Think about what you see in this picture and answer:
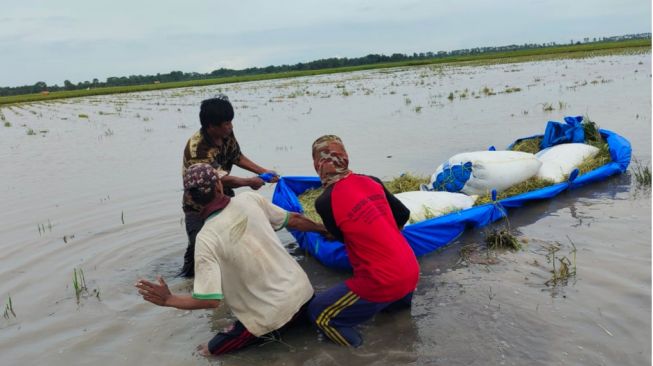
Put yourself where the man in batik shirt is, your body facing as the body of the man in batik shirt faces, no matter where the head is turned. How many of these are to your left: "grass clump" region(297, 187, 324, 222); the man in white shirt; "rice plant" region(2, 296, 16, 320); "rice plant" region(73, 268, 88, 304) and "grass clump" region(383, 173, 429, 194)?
2

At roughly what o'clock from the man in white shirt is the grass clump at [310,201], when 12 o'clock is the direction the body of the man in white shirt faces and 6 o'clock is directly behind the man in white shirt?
The grass clump is roughly at 2 o'clock from the man in white shirt.

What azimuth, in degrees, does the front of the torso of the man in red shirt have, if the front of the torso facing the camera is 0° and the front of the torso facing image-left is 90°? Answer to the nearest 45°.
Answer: approximately 135°

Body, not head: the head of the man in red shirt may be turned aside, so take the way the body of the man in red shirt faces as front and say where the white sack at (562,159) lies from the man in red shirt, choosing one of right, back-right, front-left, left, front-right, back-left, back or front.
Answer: right

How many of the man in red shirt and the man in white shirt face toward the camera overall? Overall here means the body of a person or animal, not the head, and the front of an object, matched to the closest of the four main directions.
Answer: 0

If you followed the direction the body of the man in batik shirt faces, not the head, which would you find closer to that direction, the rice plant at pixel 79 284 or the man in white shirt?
the man in white shirt

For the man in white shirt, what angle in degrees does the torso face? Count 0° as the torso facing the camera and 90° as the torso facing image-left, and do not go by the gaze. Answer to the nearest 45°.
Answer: approximately 135°

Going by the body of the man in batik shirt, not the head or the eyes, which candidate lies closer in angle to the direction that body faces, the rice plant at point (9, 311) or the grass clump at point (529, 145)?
the grass clump

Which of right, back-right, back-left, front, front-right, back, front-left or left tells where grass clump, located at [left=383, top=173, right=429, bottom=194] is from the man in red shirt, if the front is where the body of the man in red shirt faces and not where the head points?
front-right

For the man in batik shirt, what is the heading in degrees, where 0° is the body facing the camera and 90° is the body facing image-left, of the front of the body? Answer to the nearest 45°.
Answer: approximately 315°

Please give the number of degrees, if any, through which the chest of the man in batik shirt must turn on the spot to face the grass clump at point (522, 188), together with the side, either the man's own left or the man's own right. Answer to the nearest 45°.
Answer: approximately 45° to the man's own left

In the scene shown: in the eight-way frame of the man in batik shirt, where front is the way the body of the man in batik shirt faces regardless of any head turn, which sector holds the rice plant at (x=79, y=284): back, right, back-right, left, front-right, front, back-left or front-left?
back-right

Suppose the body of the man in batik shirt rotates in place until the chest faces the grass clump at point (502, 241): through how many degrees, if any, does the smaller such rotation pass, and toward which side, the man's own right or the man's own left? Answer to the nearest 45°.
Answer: approximately 45° to the man's own left
